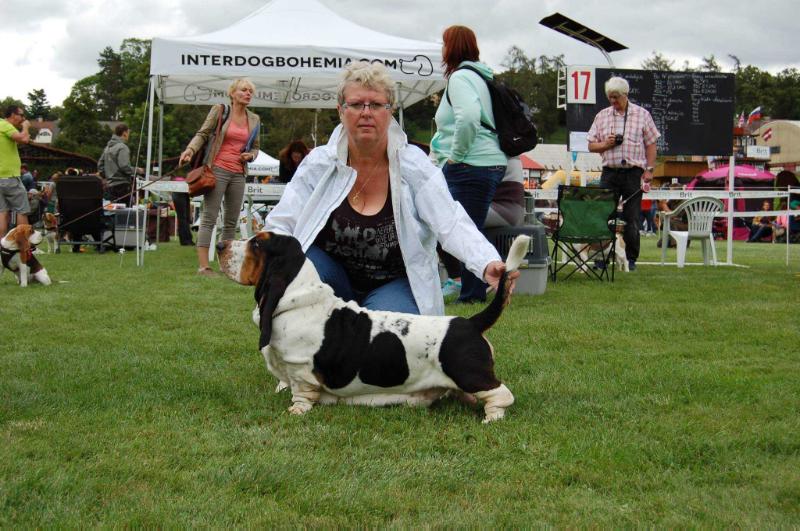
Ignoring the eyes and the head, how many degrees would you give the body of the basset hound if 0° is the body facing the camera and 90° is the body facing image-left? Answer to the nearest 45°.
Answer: approximately 90°

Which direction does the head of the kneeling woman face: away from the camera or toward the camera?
toward the camera

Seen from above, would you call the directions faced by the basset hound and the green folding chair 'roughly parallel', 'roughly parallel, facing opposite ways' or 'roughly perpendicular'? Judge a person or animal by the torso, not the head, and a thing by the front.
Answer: roughly perpendicular

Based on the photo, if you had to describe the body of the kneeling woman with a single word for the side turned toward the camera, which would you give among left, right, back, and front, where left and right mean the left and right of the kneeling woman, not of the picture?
front

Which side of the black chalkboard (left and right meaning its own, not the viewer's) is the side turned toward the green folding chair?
front

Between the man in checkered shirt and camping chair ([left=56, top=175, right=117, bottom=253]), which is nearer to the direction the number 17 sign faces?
the man in checkered shirt

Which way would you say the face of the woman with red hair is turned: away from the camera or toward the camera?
away from the camera

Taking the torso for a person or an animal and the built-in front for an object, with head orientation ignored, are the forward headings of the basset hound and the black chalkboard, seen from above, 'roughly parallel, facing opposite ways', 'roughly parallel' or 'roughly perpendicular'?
roughly perpendicular

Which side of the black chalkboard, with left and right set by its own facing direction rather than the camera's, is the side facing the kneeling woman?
front
